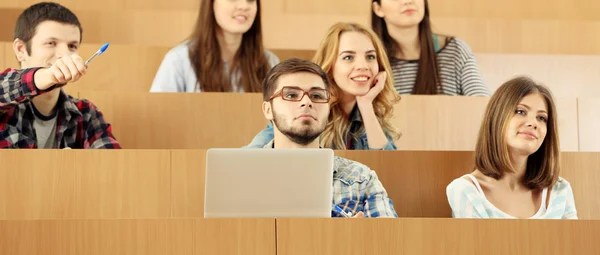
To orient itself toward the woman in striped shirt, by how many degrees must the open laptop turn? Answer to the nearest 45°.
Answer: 0° — it already faces them

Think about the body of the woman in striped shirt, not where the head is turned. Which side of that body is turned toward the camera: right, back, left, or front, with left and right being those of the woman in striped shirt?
front

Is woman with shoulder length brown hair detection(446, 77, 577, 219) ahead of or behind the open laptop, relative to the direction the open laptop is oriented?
ahead

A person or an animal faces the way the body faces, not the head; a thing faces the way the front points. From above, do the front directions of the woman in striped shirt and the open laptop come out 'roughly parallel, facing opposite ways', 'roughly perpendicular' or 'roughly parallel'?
roughly parallel, facing opposite ways

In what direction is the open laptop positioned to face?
away from the camera

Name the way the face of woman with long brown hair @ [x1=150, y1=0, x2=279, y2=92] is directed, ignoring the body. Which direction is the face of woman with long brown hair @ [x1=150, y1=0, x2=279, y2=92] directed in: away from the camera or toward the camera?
toward the camera
